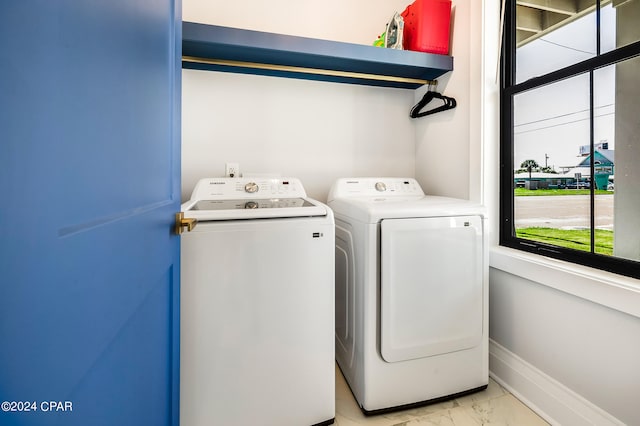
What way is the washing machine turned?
toward the camera

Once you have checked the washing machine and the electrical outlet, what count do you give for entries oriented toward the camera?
2

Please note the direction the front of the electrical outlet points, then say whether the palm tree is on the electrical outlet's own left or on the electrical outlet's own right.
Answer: on the electrical outlet's own left

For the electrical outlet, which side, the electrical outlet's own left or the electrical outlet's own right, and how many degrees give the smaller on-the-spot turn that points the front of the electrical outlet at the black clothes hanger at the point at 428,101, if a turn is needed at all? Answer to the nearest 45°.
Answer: approximately 90° to the electrical outlet's own left

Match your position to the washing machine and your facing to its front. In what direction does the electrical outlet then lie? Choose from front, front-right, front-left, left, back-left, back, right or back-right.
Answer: back

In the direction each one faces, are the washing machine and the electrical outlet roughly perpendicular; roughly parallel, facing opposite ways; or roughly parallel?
roughly parallel

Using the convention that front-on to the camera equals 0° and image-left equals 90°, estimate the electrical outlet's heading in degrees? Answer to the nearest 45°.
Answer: approximately 0°

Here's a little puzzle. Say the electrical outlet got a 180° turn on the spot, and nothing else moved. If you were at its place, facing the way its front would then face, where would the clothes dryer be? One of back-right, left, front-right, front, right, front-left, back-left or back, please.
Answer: back-right
